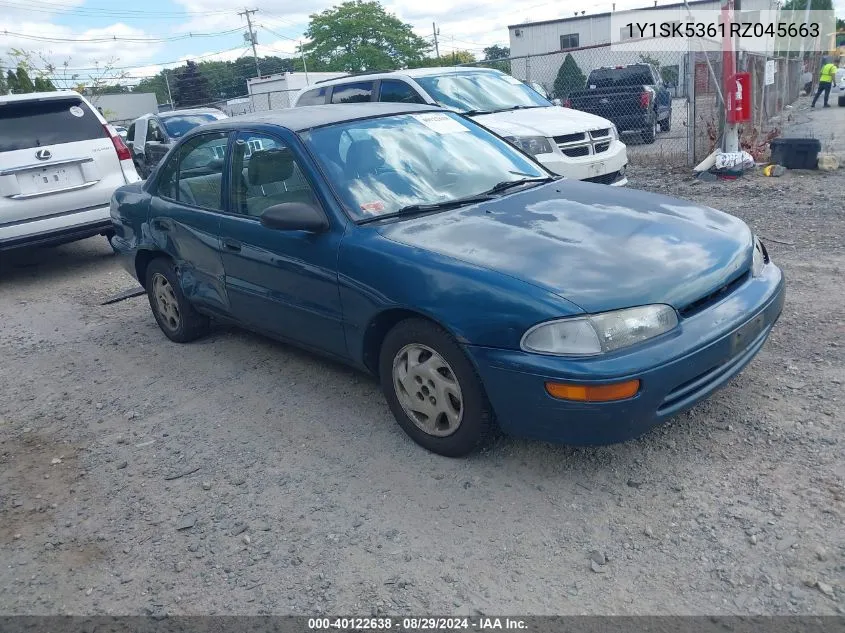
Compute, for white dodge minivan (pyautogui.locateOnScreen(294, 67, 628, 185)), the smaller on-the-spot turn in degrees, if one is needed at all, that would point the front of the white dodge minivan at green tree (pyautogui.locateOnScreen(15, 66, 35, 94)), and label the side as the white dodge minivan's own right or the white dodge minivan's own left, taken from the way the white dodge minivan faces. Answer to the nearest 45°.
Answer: approximately 180°

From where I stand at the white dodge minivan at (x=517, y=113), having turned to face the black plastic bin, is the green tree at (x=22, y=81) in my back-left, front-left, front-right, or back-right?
back-left

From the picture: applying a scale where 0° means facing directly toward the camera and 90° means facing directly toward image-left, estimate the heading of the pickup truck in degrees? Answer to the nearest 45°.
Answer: approximately 225°

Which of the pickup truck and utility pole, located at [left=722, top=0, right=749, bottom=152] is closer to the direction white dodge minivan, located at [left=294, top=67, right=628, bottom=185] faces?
the utility pole

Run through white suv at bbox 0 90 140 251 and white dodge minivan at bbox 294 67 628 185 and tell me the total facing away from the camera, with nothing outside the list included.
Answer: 1

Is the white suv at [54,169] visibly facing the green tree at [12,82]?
yes

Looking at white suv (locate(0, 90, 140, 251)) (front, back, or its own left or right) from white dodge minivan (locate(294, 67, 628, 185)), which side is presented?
right

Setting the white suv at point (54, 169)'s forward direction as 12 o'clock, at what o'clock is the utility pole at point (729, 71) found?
The utility pole is roughly at 3 o'clock from the white suv.

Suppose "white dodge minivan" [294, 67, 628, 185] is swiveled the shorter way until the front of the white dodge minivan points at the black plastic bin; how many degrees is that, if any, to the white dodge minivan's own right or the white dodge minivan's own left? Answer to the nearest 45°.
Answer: approximately 45° to the white dodge minivan's own left

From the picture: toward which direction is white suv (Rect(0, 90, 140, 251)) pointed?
away from the camera

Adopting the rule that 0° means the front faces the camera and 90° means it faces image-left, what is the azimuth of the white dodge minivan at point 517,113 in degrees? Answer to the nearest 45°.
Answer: approximately 315°

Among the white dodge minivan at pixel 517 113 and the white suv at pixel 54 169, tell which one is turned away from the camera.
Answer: the white suv at pixel 54 169

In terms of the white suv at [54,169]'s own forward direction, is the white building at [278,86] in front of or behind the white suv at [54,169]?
in front

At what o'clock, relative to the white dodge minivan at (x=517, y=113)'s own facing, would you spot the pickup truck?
The pickup truck is roughly at 8 o'clock from the white dodge minivan.

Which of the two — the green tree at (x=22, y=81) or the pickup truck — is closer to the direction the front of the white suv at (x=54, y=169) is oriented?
the green tree
